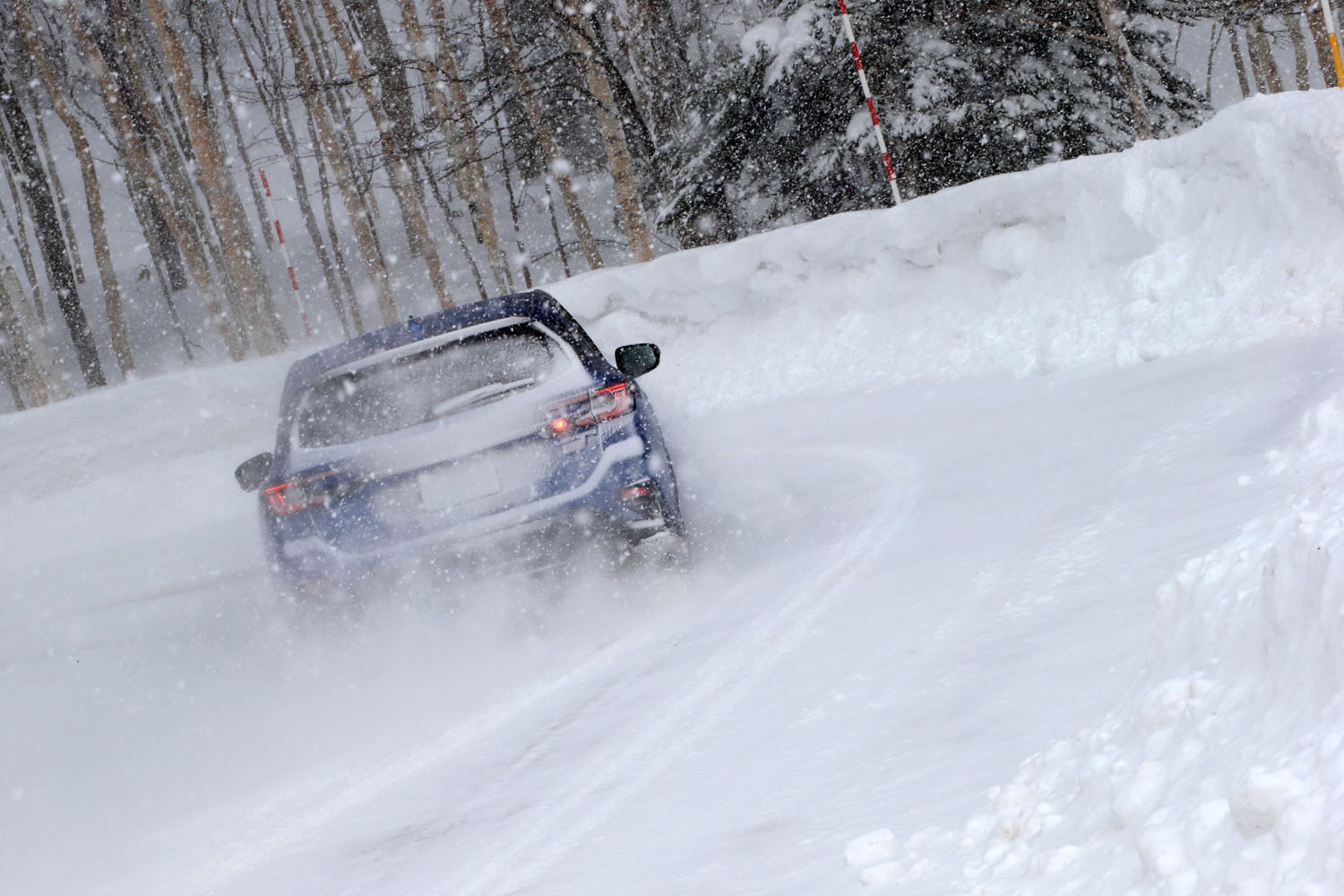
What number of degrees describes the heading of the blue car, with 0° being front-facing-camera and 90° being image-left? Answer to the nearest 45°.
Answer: approximately 180°

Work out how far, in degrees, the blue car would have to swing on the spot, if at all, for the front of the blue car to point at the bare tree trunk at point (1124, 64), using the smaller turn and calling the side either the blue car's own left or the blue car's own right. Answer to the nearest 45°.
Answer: approximately 45° to the blue car's own right

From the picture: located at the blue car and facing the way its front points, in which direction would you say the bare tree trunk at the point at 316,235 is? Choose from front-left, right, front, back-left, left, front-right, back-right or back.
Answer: front

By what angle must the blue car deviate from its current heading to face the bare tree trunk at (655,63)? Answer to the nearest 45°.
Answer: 0° — it already faces it

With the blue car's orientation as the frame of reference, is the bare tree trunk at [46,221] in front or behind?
in front

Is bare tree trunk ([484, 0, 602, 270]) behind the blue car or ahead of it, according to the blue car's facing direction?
ahead

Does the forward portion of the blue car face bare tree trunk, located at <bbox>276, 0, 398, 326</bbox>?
yes

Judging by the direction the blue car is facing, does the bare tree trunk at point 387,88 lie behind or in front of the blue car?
in front

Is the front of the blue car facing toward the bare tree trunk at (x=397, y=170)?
yes

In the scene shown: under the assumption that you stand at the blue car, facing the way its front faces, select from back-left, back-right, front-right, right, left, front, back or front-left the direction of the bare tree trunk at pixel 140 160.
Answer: front

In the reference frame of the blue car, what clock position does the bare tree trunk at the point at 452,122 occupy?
The bare tree trunk is roughly at 12 o'clock from the blue car.
